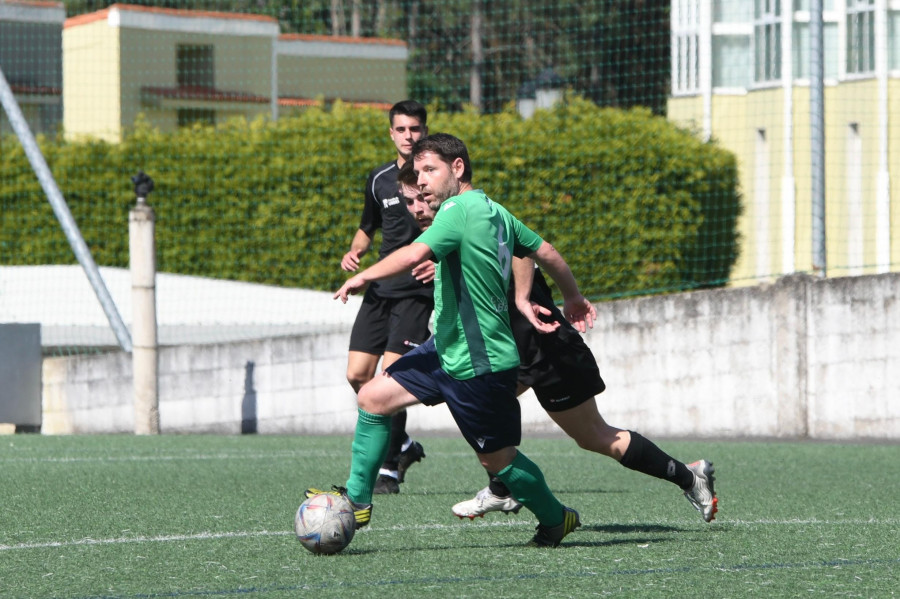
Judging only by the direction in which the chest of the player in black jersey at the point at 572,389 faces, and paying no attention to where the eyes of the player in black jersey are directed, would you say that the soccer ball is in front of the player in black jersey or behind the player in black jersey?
in front

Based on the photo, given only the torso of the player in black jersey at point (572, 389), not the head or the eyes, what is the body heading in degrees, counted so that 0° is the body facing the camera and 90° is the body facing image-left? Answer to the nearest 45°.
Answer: approximately 90°

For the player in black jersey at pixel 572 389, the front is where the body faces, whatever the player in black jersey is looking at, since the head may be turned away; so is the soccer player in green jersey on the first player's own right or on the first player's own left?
on the first player's own left

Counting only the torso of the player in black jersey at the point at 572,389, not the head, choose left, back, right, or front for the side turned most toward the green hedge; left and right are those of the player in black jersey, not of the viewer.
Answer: right

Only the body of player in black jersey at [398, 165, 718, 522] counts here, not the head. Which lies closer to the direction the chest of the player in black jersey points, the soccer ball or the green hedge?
the soccer ball

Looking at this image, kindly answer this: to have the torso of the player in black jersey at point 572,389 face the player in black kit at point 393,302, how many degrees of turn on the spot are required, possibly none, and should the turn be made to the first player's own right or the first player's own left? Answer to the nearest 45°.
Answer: approximately 45° to the first player's own right
